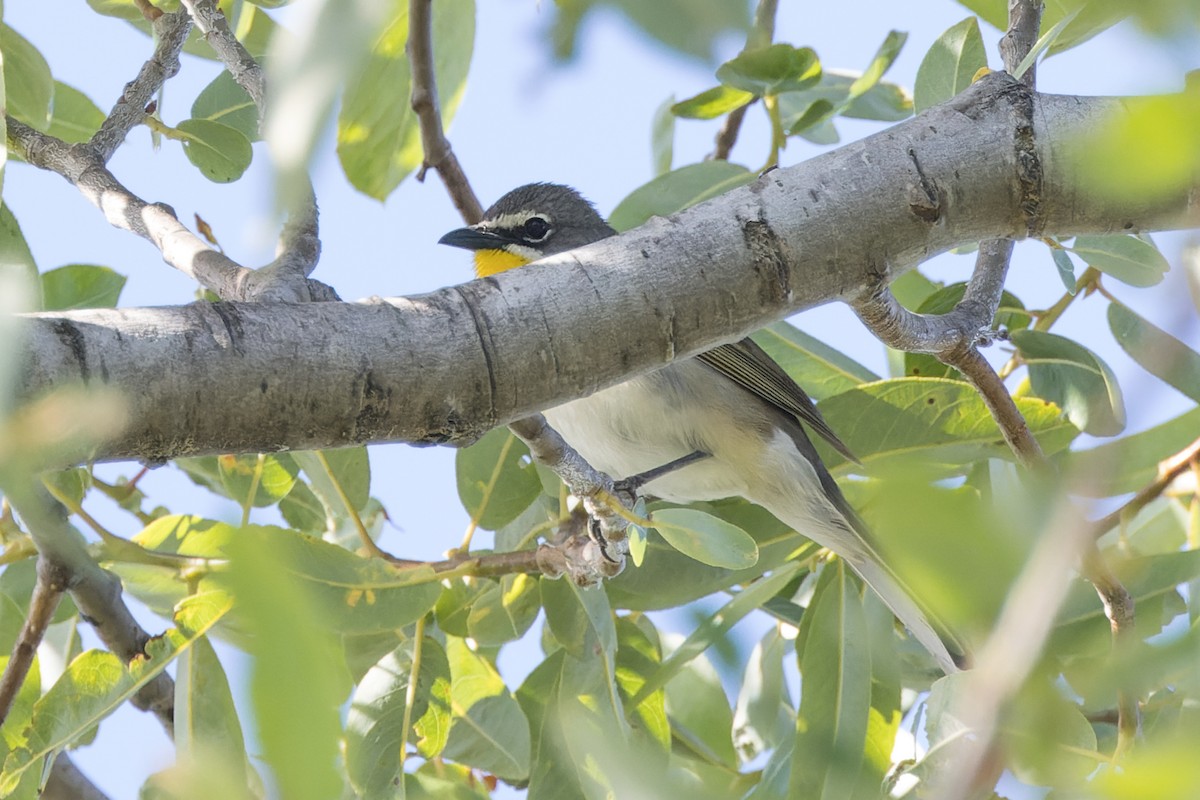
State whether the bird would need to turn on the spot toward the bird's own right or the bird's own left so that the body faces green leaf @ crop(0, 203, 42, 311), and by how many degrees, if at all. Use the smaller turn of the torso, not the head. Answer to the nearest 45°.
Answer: approximately 45° to the bird's own left

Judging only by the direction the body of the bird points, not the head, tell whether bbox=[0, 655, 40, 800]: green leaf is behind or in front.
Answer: in front

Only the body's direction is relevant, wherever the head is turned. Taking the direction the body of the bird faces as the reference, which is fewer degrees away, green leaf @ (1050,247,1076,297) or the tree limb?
the tree limb

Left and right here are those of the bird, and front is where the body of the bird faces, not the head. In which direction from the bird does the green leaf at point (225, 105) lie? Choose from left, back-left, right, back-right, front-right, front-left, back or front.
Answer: front-left

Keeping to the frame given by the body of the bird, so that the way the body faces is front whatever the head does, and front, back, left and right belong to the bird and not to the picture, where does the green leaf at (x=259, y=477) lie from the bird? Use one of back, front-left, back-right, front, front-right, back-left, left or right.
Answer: front-left

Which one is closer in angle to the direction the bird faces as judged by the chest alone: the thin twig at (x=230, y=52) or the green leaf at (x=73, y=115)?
the green leaf

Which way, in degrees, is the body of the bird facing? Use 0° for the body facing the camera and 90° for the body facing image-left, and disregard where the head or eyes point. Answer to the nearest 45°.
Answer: approximately 90°

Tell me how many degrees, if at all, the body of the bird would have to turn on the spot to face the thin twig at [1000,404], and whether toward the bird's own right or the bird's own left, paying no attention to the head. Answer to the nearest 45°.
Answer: approximately 135° to the bird's own left

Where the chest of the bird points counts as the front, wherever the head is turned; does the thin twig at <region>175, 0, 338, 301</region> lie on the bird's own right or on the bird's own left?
on the bird's own right

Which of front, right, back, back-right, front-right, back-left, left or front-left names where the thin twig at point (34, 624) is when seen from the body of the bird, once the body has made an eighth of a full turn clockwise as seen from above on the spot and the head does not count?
left

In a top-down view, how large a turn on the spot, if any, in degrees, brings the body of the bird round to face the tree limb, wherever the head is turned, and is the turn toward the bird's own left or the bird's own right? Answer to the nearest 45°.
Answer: approximately 45° to the bird's own left

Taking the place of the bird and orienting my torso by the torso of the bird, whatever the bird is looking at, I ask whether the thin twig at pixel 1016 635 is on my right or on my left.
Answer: on my left

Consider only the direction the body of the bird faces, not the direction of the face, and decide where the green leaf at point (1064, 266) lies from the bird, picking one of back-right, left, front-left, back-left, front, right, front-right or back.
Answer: back-left
